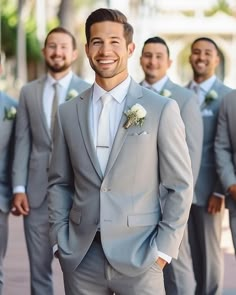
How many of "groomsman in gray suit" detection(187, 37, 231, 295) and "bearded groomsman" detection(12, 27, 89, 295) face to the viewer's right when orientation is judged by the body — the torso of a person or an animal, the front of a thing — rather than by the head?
0

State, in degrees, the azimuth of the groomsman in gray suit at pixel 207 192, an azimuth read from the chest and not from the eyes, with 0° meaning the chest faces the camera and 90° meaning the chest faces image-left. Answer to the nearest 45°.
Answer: approximately 45°

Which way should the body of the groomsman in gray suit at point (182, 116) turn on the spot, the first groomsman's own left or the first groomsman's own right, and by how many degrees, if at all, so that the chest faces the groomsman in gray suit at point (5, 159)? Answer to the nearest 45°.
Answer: approximately 45° to the first groomsman's own right

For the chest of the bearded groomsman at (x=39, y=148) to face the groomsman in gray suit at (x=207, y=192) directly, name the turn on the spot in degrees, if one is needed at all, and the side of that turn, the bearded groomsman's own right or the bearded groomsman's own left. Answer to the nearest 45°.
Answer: approximately 90° to the bearded groomsman's own left

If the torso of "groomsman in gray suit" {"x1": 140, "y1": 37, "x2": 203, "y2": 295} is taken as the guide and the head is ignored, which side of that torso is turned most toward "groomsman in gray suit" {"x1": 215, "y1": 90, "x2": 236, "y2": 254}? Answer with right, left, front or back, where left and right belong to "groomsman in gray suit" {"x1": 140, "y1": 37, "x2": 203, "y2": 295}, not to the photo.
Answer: left

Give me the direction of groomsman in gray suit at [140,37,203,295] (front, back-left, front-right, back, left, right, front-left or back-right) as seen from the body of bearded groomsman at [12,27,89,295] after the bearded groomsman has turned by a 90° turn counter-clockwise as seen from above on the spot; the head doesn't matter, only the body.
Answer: front

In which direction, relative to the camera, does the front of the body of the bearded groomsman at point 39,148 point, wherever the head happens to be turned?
toward the camera

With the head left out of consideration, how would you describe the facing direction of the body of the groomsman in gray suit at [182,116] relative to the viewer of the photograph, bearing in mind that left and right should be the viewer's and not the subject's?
facing the viewer and to the left of the viewer
